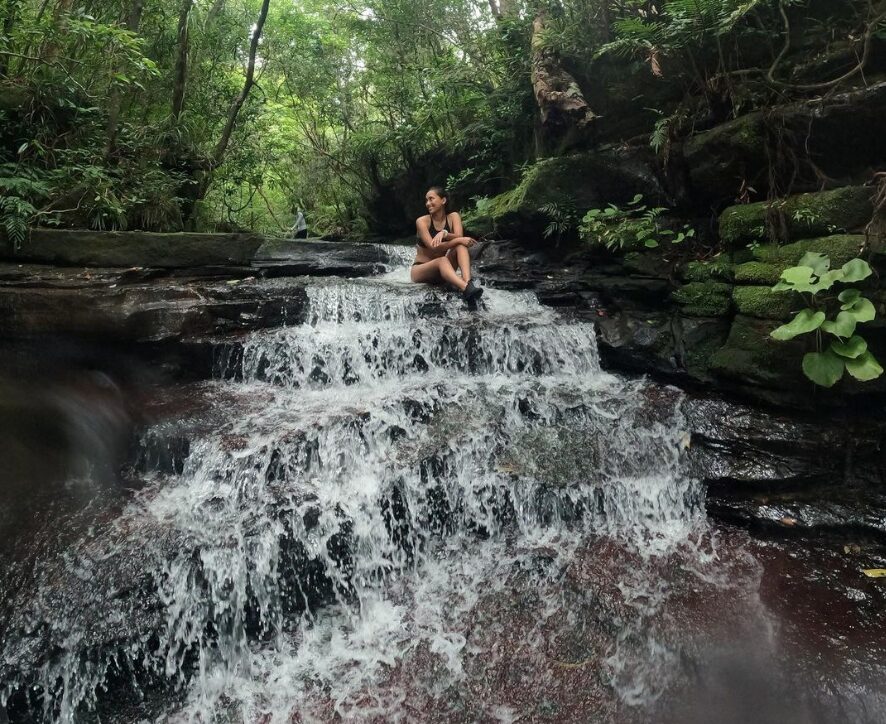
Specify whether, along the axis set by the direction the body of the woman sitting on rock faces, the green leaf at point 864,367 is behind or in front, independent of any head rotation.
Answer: in front

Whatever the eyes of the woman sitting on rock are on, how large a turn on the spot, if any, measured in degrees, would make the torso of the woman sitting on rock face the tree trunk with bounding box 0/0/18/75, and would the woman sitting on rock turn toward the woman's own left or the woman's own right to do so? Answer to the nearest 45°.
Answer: approximately 135° to the woman's own right

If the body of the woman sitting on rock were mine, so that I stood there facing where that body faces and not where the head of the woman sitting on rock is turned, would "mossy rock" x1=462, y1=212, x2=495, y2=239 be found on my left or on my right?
on my left

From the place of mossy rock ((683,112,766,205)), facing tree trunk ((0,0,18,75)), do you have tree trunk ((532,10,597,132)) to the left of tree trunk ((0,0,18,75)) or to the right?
right

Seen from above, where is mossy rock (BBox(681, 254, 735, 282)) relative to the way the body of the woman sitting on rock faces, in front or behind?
in front

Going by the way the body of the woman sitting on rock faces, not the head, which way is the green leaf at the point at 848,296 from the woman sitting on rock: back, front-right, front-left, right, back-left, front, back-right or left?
front

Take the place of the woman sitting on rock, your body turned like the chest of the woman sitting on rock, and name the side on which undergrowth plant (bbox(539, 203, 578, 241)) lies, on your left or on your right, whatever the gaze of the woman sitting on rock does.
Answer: on your left

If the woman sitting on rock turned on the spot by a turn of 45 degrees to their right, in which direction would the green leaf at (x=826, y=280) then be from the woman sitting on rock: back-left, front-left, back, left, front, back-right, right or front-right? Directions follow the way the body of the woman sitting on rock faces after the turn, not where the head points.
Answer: front-left

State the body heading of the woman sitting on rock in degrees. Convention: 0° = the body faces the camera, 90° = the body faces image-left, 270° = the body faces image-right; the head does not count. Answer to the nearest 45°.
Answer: approximately 315°
